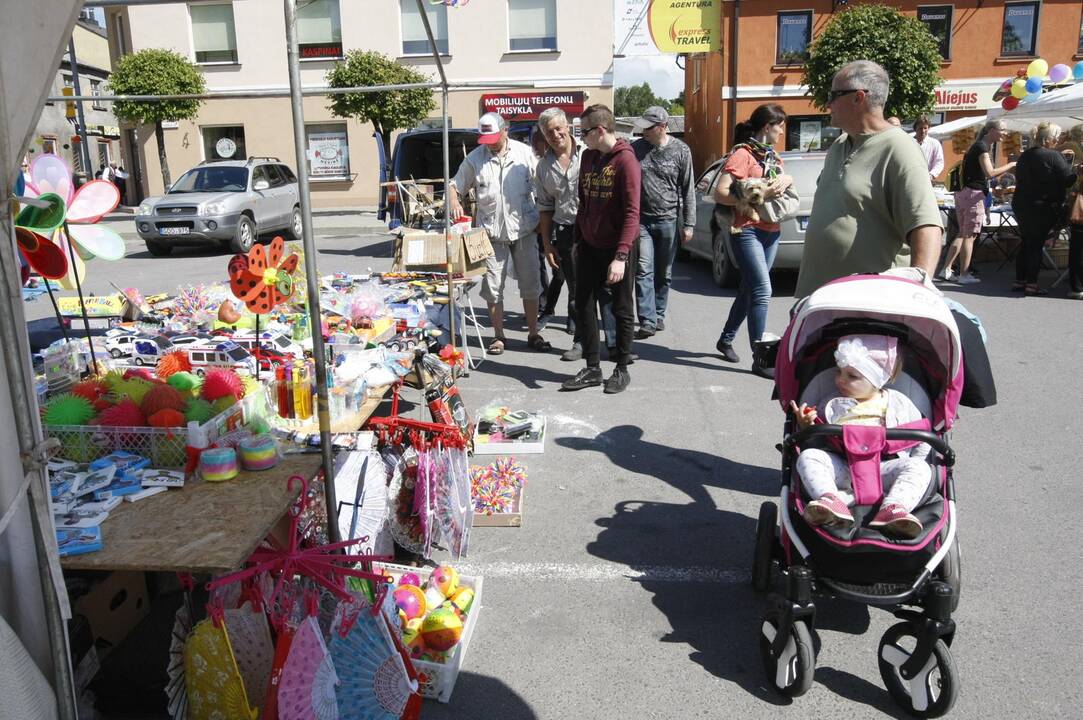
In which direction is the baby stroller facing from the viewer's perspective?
toward the camera

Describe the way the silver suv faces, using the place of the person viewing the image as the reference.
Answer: facing the viewer and to the left of the viewer

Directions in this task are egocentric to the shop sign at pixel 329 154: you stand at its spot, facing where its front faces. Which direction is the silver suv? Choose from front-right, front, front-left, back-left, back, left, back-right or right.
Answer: front

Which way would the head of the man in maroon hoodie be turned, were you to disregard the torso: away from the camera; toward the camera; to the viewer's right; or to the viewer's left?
to the viewer's left

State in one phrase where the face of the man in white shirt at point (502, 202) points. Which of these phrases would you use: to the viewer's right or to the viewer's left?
to the viewer's left

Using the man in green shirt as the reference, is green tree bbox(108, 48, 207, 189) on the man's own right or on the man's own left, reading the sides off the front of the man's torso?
on the man's own right

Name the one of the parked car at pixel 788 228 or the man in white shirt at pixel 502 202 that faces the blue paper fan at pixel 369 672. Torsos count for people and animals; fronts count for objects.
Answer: the man in white shirt

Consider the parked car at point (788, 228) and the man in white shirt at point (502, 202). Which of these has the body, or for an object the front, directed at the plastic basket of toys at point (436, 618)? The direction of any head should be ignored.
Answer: the man in white shirt

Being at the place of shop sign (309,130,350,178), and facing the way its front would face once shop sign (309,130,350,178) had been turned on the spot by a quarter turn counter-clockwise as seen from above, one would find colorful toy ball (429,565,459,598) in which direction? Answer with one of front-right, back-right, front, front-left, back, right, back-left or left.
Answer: right

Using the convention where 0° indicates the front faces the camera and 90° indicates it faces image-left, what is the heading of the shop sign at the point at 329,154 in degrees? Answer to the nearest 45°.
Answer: approximately 0°

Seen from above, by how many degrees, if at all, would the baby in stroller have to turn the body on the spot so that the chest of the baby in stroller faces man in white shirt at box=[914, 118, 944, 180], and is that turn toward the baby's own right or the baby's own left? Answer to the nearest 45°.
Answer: approximately 180°

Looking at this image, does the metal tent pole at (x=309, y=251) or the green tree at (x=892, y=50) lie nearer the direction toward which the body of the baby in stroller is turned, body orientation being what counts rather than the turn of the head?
the metal tent pole
